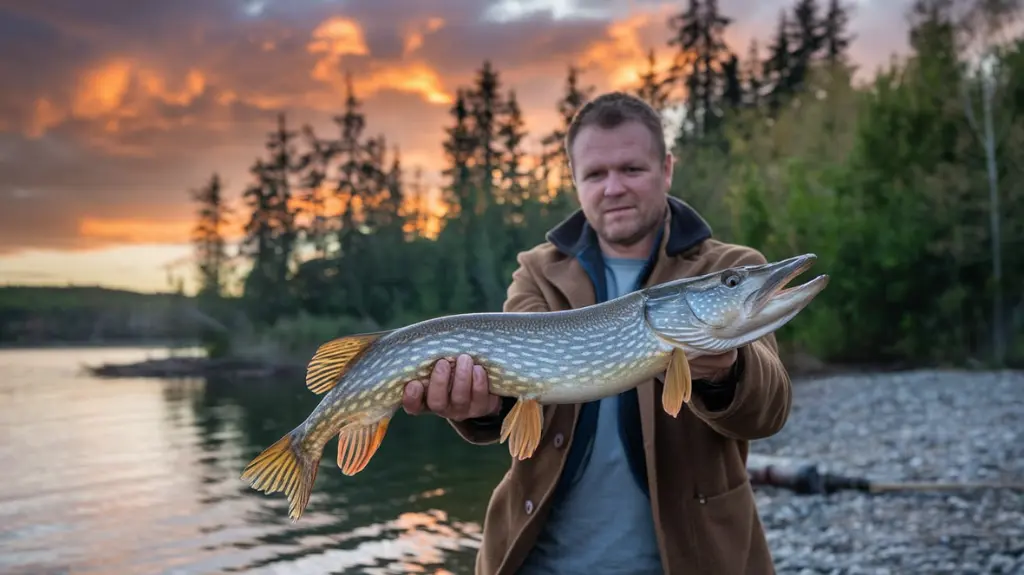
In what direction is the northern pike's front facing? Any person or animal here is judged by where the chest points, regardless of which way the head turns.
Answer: to the viewer's right

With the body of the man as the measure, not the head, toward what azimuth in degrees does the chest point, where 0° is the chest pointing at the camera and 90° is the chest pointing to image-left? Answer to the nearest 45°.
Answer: approximately 0°
